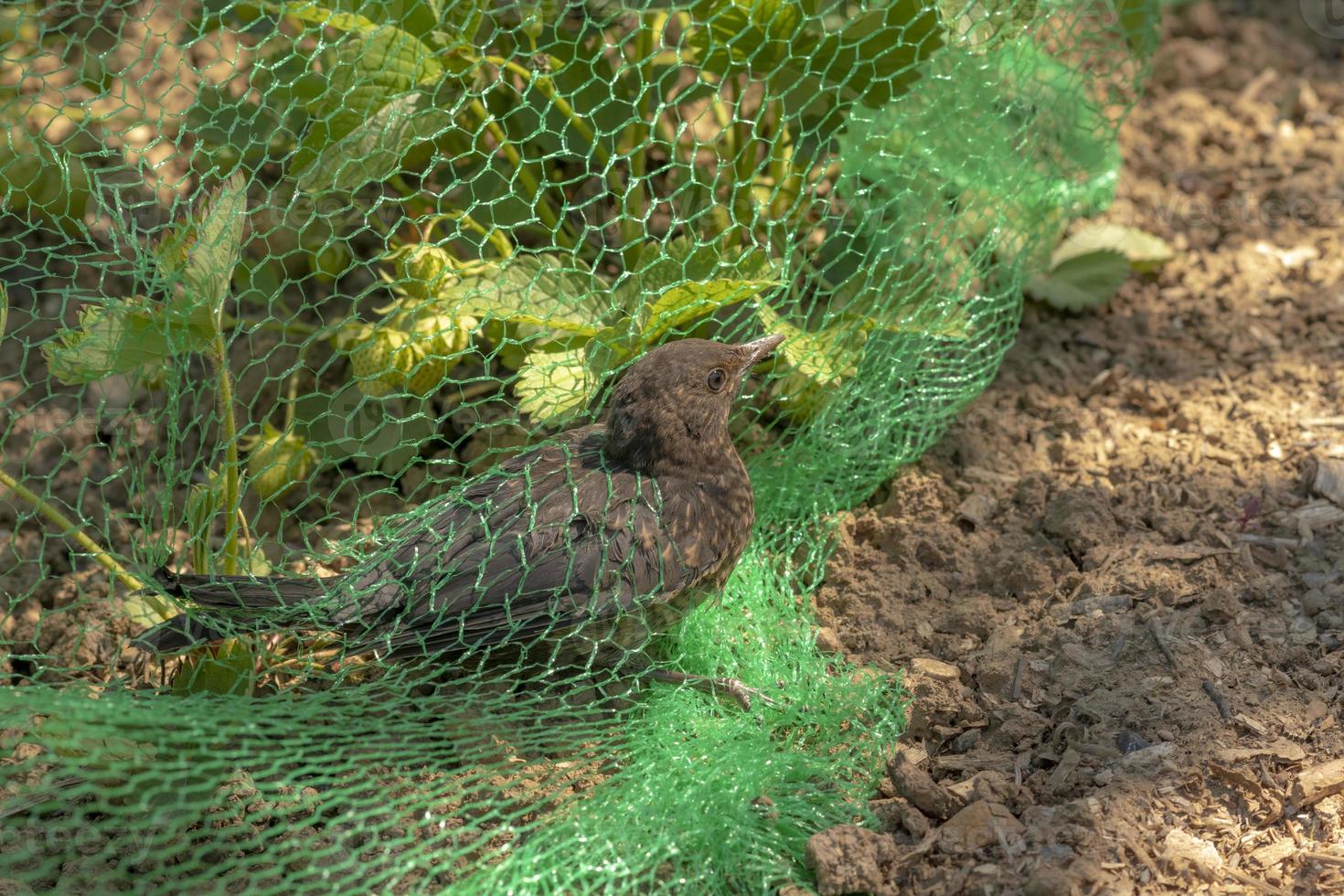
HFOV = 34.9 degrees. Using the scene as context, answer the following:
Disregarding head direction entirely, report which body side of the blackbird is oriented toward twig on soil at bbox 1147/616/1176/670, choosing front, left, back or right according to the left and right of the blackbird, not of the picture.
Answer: front

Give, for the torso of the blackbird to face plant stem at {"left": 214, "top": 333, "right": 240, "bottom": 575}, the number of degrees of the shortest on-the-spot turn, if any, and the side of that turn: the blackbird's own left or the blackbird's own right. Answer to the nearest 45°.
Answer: approximately 180°

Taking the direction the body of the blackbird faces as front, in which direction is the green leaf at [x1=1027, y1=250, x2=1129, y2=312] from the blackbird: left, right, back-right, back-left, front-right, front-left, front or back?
front-left

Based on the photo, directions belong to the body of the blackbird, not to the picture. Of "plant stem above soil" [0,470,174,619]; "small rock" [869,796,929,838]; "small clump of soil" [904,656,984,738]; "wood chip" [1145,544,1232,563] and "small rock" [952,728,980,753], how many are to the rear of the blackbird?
1

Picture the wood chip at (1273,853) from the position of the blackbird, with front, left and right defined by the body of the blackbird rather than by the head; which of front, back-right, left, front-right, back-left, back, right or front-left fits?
front-right

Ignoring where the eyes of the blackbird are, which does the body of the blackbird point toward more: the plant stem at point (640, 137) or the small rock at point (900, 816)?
the small rock

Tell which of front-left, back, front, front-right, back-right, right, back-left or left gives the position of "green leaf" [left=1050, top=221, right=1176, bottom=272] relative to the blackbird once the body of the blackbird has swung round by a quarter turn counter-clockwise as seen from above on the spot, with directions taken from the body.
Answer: front-right

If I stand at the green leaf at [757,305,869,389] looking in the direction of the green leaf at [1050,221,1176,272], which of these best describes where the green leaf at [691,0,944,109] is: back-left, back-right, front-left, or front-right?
front-left

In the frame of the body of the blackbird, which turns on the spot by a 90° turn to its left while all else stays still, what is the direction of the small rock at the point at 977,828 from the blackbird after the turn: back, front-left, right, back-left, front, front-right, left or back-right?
back-right

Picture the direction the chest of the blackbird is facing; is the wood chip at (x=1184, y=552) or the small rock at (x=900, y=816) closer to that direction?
the wood chip

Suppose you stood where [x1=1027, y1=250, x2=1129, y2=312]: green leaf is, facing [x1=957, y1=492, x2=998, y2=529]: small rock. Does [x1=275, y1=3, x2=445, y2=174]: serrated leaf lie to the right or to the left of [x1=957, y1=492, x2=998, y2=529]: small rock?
right

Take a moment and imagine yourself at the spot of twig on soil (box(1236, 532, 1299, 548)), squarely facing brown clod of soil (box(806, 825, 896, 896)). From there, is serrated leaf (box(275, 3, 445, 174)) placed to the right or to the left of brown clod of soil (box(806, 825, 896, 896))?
right

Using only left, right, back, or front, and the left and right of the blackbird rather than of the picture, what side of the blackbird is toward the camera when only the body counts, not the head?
right

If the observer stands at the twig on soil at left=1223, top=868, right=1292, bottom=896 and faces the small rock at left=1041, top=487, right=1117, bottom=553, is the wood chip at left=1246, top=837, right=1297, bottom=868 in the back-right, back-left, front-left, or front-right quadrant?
front-right

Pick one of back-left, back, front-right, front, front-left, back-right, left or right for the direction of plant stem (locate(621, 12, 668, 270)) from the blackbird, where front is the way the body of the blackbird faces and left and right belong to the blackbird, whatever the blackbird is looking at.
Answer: left

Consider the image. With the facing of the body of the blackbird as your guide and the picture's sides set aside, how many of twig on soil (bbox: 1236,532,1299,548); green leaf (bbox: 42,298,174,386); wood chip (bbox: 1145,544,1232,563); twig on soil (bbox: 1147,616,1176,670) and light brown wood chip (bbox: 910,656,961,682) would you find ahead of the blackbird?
4

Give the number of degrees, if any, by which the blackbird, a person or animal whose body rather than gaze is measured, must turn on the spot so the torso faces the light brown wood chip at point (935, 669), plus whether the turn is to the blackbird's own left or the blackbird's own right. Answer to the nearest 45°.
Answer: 0° — it already faces it

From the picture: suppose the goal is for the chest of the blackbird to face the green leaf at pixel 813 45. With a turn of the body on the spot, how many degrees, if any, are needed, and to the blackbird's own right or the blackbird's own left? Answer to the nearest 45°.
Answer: approximately 45° to the blackbird's own left
